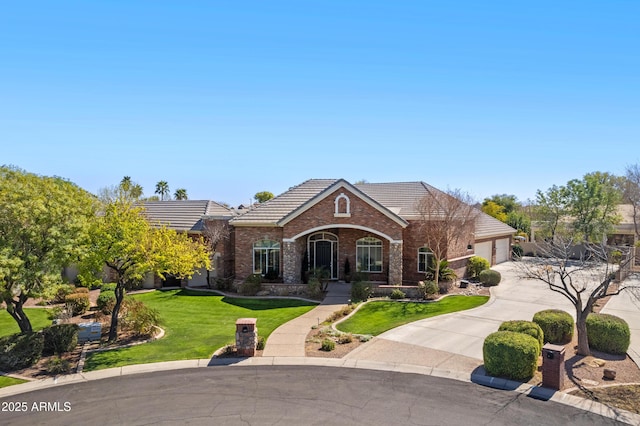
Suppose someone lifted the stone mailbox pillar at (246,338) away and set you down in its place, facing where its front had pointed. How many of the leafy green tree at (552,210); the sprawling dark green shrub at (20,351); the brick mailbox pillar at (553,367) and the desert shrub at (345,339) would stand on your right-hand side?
1

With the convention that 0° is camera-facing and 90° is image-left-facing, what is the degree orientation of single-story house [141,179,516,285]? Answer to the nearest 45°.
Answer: approximately 0°

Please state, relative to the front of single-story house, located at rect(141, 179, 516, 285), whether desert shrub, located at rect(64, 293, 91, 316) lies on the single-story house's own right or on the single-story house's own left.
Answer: on the single-story house's own right

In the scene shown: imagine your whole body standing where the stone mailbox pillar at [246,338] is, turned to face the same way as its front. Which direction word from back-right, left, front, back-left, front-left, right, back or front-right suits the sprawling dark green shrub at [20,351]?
right

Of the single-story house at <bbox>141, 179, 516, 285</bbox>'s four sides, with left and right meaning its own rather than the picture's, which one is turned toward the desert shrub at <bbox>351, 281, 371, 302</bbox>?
front

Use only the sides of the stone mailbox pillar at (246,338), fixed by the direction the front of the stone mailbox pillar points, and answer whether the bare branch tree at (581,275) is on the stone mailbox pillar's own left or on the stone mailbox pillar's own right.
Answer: on the stone mailbox pillar's own left

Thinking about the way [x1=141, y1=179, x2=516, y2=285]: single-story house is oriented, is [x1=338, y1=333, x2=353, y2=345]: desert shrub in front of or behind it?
in front

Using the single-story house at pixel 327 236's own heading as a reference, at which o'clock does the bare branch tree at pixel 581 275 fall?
The bare branch tree is roughly at 11 o'clock from the single-story house.

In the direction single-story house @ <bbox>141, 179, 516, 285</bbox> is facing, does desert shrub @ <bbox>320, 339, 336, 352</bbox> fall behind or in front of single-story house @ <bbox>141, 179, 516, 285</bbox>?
in front

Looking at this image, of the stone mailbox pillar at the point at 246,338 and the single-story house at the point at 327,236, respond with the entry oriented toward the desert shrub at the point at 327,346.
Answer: the single-story house

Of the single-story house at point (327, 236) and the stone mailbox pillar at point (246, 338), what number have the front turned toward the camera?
2

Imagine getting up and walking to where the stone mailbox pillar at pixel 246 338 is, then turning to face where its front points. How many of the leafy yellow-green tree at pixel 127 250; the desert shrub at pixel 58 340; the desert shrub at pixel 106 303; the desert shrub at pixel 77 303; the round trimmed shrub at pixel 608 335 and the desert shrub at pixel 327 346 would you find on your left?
2
